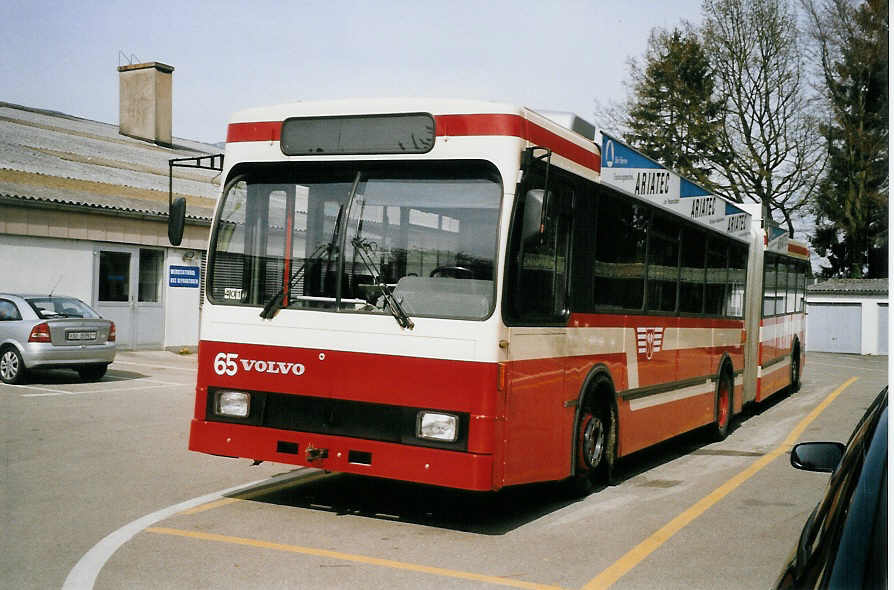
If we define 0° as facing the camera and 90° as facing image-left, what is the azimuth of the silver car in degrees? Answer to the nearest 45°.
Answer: approximately 135°

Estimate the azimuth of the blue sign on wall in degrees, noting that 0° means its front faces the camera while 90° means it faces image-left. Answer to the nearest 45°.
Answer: approximately 0°

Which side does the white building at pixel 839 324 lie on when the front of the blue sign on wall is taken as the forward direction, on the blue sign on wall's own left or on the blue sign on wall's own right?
on the blue sign on wall's own left

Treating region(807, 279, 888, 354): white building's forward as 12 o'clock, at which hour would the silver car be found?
The silver car is roughly at 1 o'clock from the white building.

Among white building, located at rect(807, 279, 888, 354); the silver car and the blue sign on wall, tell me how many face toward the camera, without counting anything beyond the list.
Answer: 2

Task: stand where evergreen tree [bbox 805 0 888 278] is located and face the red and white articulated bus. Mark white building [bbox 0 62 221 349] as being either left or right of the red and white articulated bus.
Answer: right

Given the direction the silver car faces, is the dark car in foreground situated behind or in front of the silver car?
behind

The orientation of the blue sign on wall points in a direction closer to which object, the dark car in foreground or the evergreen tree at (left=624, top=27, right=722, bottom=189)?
the dark car in foreground

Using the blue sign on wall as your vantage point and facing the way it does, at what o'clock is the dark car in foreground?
The dark car in foreground is roughly at 12 o'clock from the blue sign on wall.
